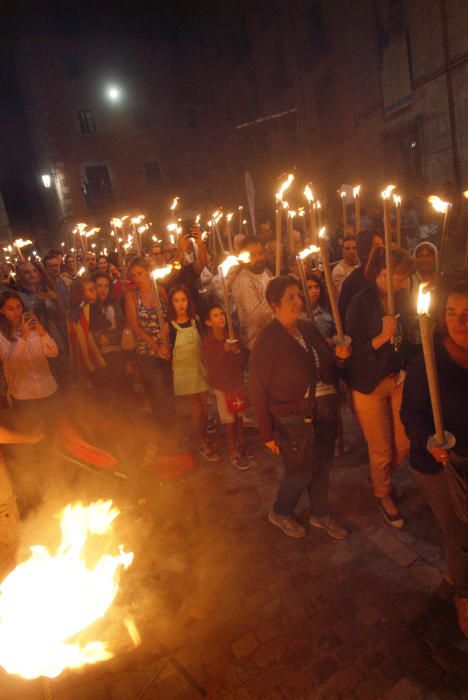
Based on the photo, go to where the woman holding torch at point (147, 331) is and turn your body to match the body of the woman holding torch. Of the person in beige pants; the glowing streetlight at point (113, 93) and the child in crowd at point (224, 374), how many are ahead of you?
2

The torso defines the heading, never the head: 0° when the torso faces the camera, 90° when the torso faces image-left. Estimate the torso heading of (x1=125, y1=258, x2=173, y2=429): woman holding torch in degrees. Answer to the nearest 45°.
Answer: approximately 315°

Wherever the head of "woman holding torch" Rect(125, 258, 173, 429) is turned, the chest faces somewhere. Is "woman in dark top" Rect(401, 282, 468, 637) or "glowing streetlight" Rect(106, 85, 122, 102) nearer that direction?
the woman in dark top

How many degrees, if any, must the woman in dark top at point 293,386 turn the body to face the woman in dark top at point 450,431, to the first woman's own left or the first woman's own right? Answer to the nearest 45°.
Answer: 0° — they already face them

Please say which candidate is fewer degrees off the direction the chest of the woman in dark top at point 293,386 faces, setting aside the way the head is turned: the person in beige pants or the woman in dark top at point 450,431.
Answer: the woman in dark top

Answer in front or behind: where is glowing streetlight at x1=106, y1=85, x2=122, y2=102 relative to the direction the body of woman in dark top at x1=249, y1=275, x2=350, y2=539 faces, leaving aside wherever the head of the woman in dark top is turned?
behind

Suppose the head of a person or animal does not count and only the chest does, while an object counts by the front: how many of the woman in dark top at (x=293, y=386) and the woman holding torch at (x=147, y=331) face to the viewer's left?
0

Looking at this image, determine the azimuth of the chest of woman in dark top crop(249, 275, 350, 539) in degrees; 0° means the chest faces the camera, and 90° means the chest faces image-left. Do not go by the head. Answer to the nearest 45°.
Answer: approximately 315°

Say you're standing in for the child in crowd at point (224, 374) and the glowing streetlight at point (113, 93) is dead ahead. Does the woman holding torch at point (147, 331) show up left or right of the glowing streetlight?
left
